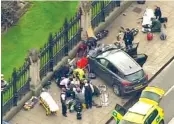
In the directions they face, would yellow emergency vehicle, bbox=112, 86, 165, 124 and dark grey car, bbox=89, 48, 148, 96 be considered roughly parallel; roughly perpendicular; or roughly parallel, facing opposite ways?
roughly perpendicular

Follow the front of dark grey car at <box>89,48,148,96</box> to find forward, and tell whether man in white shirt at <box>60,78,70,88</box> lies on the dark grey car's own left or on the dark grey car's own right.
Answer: on the dark grey car's own left

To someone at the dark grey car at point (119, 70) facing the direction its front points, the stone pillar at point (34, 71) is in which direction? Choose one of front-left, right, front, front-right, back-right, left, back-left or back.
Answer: front-left

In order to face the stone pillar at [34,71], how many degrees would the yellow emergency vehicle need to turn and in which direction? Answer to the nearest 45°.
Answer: approximately 45° to its right

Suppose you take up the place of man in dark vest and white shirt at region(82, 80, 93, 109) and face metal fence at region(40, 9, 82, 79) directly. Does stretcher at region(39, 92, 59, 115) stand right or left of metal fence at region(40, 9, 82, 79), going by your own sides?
left

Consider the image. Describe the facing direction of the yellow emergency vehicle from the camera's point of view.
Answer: facing the viewer and to the left of the viewer

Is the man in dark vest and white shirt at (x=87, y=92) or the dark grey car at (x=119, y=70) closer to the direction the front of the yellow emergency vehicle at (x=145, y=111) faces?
the man in dark vest and white shirt

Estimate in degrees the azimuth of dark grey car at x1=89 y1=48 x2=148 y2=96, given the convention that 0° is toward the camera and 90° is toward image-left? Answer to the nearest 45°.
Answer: approximately 135°

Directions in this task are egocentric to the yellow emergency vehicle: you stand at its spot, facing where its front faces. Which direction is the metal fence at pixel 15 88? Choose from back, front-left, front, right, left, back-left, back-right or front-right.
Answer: front-right

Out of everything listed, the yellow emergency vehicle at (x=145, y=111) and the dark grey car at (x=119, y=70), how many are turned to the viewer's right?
0

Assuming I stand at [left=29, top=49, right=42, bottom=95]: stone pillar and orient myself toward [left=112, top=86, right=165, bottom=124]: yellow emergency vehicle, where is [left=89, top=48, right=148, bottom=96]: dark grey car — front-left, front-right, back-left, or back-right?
front-left

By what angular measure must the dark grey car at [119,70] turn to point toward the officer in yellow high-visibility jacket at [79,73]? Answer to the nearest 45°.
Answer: approximately 45° to its left

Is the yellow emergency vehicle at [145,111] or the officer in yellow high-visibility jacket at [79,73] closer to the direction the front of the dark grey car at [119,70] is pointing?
the officer in yellow high-visibility jacket

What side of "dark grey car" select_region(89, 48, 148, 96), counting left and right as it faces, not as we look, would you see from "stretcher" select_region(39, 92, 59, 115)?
left

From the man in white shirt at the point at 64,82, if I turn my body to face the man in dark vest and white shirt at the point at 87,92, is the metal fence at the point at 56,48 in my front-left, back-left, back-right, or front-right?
back-left
